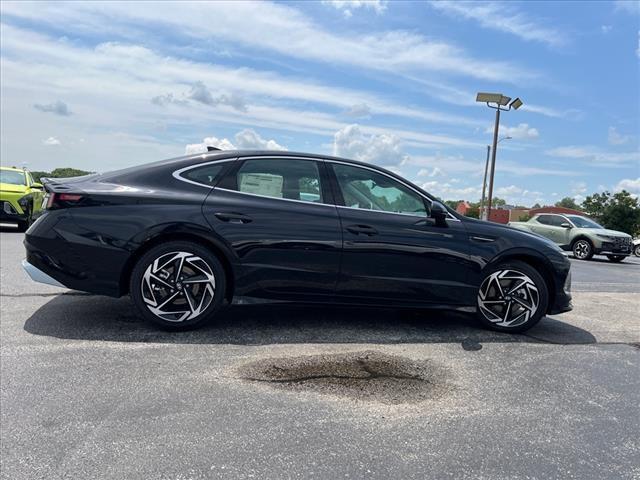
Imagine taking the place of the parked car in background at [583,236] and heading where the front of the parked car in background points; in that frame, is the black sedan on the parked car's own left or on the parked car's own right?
on the parked car's own right

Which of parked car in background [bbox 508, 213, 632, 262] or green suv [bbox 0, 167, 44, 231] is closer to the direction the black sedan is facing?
the parked car in background

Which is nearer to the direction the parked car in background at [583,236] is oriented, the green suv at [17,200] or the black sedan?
the black sedan

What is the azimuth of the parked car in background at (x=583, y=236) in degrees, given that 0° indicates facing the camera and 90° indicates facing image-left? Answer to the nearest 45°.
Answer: approximately 315°

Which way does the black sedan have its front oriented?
to the viewer's right

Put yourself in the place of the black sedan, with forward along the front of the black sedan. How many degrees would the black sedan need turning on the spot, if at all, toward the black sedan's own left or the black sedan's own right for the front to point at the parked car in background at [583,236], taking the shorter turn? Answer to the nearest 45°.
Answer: approximately 45° to the black sedan's own left

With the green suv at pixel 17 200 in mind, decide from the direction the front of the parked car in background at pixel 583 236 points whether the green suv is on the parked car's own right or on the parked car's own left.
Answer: on the parked car's own right
